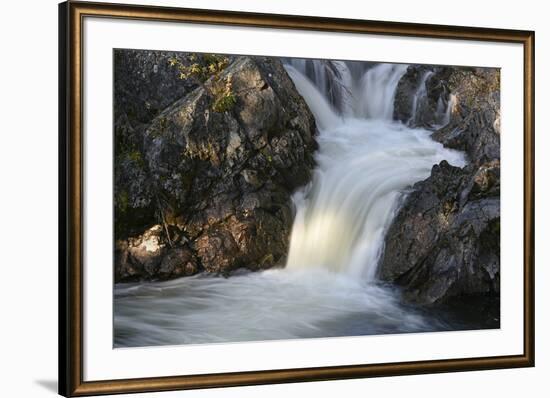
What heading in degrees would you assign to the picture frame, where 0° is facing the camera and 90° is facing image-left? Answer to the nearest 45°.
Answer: approximately 315°
